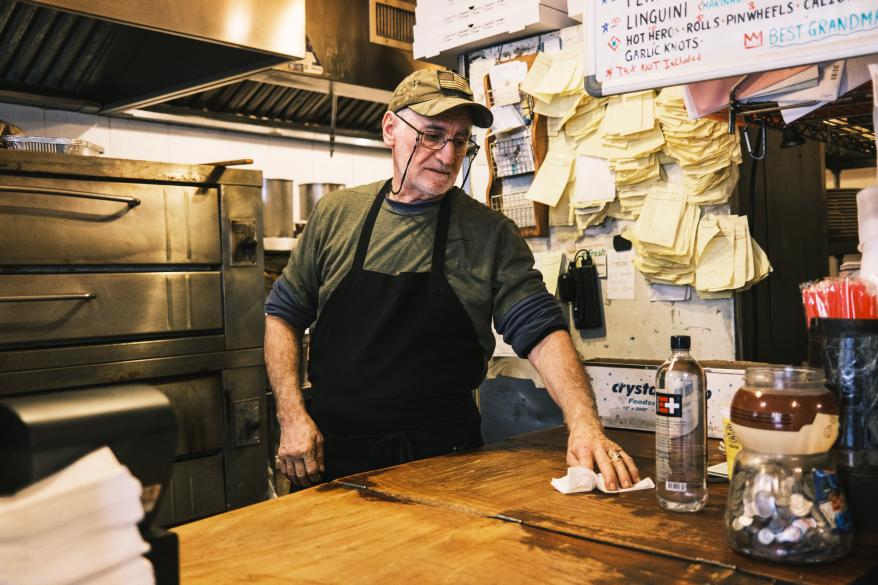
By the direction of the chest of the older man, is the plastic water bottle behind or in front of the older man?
in front

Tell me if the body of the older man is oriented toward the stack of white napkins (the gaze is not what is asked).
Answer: yes

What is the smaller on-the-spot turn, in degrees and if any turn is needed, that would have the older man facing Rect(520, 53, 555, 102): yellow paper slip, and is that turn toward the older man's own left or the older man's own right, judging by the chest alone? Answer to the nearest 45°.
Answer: approximately 135° to the older man's own left

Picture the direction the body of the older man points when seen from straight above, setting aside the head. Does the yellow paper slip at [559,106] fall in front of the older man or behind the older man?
behind

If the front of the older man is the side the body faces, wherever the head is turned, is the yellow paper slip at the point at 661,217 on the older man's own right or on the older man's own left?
on the older man's own left

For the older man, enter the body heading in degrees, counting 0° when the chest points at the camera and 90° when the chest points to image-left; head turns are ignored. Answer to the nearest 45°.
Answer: approximately 0°

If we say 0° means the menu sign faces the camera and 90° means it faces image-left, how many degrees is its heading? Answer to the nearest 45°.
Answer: approximately 45°

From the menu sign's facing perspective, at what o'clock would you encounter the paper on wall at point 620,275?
The paper on wall is roughly at 4 o'clock from the menu sign.

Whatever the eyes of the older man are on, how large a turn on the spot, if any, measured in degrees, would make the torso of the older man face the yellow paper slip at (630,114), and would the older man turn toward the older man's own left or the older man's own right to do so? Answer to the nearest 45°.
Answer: approximately 135° to the older man's own left

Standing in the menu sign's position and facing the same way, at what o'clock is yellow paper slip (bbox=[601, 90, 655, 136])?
The yellow paper slip is roughly at 4 o'clock from the menu sign.
